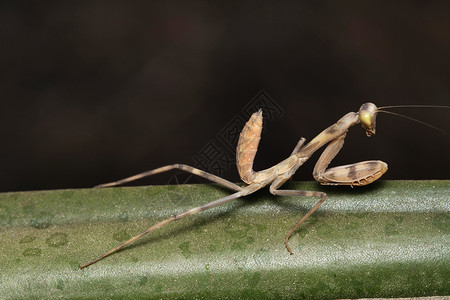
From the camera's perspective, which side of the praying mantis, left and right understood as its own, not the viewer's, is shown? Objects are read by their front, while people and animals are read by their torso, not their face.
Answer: right
